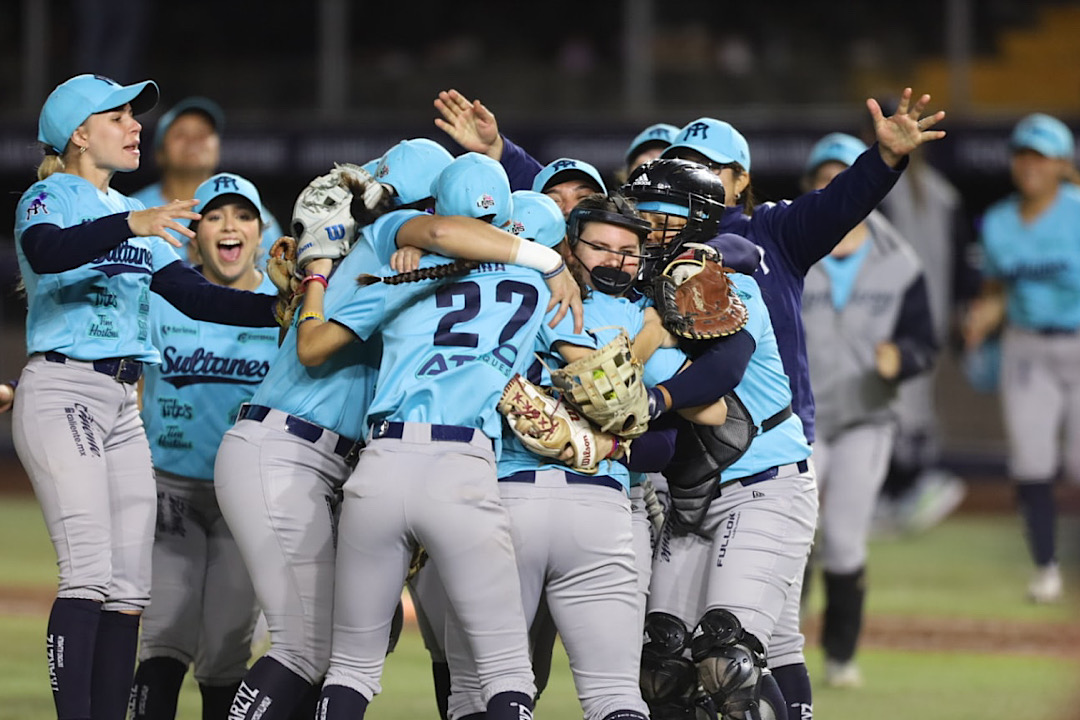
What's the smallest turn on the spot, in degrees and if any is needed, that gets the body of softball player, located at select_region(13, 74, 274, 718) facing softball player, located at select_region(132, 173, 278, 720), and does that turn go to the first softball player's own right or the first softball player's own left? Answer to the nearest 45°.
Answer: approximately 90° to the first softball player's own left

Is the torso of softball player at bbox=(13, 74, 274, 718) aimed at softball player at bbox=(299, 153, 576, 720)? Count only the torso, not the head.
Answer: yes

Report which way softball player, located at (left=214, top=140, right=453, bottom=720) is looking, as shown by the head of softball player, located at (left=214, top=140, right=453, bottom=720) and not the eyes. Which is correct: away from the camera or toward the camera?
away from the camera

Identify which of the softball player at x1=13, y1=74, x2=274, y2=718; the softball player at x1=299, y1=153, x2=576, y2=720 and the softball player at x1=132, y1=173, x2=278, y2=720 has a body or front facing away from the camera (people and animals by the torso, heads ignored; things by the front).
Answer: the softball player at x1=299, y1=153, x2=576, y2=720

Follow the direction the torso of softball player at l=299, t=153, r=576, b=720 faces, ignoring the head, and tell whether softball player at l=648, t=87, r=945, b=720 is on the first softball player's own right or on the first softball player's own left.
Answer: on the first softball player's own right

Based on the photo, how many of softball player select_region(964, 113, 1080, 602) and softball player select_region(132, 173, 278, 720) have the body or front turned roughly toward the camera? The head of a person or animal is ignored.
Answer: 2

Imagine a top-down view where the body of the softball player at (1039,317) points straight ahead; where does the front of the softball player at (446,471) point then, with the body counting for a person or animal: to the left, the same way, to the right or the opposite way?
the opposite way

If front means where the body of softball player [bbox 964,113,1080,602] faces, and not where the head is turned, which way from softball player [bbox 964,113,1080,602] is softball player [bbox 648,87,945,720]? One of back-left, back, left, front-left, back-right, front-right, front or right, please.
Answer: front

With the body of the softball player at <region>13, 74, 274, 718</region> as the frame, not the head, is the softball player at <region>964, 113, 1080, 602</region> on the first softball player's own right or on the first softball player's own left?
on the first softball player's own left

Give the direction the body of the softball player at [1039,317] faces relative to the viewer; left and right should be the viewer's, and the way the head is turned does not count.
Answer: facing the viewer

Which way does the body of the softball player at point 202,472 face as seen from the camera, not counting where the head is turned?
toward the camera

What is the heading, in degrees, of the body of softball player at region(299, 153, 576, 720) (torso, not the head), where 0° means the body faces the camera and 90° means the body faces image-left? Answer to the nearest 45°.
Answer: approximately 180°

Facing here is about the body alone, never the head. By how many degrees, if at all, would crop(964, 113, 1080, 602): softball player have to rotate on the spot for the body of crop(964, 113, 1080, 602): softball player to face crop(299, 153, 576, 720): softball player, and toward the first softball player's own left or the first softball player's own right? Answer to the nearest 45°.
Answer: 0° — they already face them
